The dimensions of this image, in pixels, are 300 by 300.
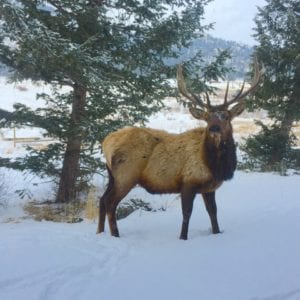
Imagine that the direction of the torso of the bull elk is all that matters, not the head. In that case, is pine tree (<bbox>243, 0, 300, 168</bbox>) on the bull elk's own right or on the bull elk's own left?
on the bull elk's own left

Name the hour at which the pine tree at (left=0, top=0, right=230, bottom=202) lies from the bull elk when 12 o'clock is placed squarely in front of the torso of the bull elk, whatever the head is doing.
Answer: The pine tree is roughly at 8 o'clock from the bull elk.

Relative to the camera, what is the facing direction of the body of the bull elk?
to the viewer's right
